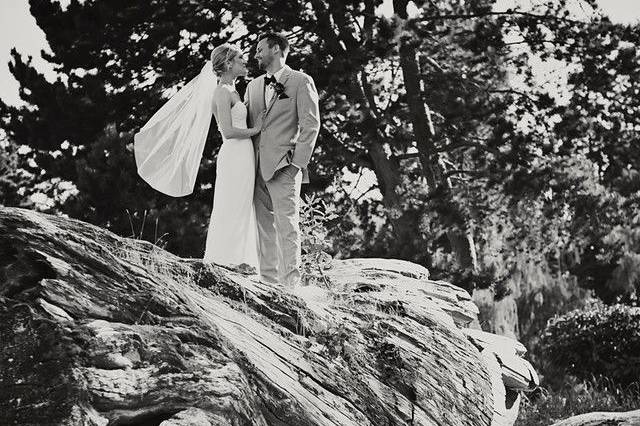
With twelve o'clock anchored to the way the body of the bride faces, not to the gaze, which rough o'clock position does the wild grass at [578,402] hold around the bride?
The wild grass is roughly at 11 o'clock from the bride.

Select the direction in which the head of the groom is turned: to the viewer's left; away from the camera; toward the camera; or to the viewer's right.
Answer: to the viewer's left

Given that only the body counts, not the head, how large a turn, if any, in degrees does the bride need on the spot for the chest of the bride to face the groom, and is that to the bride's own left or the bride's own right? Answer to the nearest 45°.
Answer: approximately 45° to the bride's own right

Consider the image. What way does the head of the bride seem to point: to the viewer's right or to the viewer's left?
to the viewer's right

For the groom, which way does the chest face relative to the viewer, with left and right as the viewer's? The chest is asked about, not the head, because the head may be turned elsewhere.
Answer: facing the viewer and to the left of the viewer

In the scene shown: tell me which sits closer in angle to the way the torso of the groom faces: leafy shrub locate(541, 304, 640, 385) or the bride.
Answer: the bride

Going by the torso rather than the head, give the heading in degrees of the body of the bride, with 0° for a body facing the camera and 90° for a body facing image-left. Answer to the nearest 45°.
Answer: approximately 270°

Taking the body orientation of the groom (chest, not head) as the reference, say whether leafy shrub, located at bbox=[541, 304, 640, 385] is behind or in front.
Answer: behind

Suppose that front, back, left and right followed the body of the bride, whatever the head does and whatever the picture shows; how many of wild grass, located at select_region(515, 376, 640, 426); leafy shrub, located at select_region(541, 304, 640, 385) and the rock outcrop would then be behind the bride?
0

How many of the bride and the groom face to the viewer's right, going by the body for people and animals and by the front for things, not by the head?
1

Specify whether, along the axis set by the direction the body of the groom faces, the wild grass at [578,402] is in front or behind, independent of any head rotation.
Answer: behind

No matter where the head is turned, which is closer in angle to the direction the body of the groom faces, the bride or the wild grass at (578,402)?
the bride
